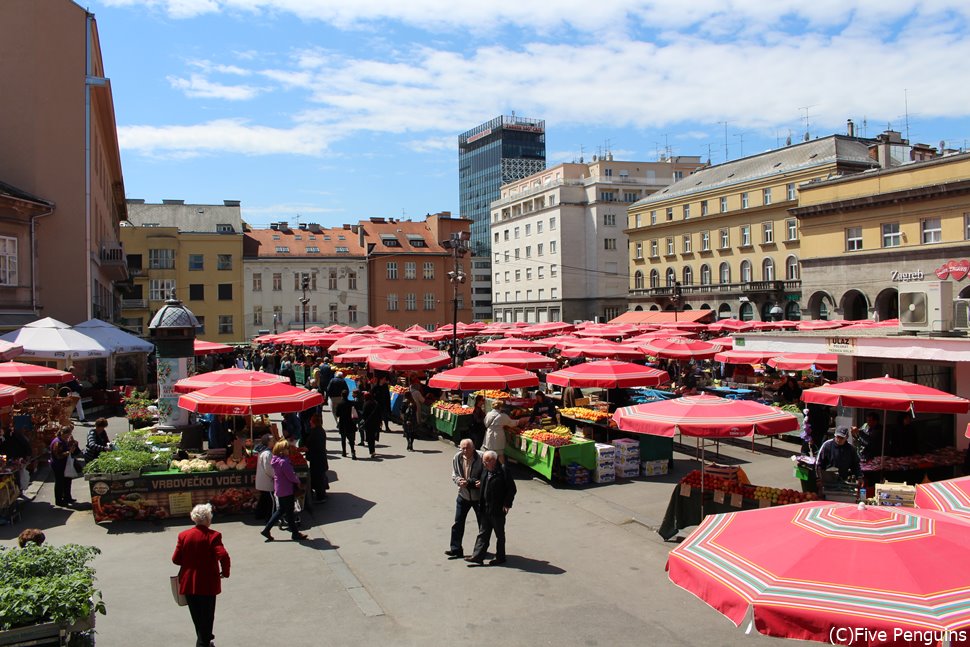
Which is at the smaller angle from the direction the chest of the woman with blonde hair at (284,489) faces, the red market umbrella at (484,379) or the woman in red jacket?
the red market umbrella

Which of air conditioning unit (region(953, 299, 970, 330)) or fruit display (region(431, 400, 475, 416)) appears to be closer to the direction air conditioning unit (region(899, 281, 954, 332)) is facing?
the fruit display

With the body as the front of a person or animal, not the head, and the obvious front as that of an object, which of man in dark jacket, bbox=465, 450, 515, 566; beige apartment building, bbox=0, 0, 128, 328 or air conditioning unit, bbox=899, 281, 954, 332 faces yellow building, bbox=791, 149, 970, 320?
the beige apartment building

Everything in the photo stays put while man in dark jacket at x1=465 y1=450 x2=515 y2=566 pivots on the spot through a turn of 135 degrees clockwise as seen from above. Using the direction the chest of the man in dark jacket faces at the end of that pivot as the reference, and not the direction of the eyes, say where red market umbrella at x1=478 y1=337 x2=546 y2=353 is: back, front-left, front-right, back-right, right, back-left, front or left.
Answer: front

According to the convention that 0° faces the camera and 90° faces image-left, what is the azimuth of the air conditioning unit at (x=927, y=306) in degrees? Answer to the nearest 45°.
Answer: approximately 45°

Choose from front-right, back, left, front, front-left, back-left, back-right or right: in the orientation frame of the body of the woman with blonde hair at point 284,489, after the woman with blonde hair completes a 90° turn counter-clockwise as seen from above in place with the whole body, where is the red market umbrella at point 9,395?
front-left

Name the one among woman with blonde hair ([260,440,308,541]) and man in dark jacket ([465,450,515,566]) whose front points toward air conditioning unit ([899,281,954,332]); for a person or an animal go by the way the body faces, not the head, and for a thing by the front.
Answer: the woman with blonde hair

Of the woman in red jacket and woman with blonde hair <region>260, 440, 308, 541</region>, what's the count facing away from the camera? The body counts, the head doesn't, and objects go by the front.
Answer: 1

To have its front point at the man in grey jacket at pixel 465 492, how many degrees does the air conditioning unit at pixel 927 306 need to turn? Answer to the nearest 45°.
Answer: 0° — it already faces them
